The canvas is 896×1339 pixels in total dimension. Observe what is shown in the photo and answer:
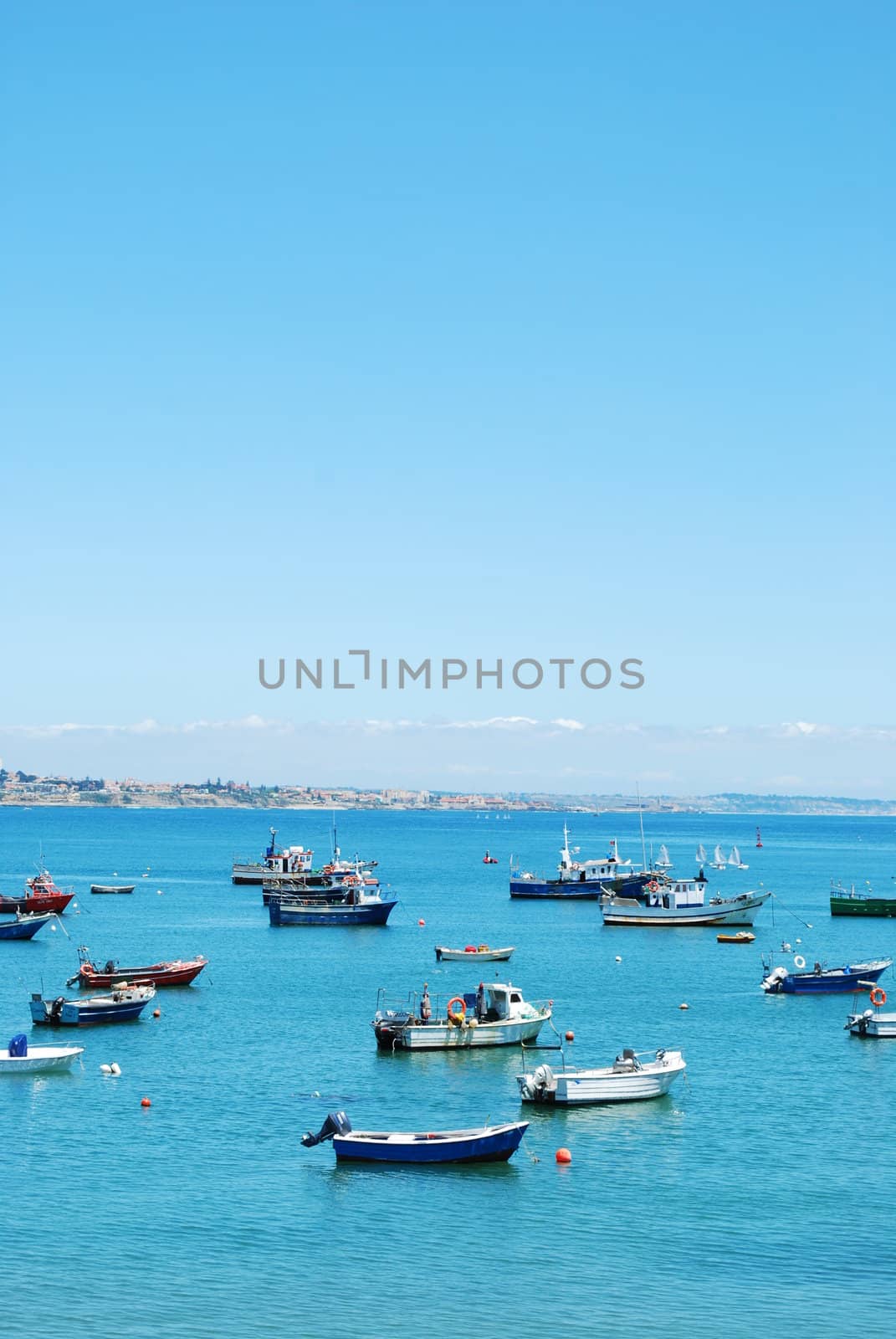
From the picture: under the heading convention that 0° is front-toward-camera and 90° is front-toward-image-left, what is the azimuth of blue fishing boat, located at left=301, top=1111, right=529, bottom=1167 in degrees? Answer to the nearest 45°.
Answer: approximately 270°
